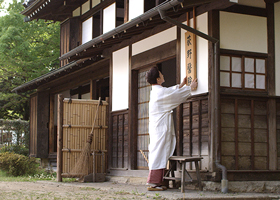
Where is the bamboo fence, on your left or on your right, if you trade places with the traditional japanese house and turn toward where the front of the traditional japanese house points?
on your right

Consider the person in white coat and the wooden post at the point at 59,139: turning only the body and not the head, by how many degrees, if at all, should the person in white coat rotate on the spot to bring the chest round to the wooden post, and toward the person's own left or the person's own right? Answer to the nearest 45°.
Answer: approximately 135° to the person's own left

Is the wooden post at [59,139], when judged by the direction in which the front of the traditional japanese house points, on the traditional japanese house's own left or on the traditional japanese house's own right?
on the traditional japanese house's own right

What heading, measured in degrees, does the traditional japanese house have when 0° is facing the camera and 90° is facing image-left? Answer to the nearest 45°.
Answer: approximately 45°

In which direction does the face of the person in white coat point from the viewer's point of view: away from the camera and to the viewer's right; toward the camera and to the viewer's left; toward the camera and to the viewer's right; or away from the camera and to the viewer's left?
away from the camera and to the viewer's right
